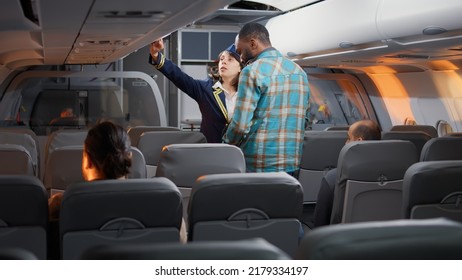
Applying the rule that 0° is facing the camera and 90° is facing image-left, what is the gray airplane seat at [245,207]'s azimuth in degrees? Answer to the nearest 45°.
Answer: approximately 180°

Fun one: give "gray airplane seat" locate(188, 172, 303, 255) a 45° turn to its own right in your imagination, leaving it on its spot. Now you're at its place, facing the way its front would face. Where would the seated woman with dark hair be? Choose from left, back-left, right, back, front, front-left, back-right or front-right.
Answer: back-left

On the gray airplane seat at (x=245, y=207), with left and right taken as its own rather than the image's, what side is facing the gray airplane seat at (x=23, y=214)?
left

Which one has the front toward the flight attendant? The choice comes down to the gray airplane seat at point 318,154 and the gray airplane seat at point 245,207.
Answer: the gray airplane seat at point 245,207

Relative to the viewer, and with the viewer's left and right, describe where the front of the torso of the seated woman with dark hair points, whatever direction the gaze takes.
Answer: facing away from the viewer and to the left of the viewer

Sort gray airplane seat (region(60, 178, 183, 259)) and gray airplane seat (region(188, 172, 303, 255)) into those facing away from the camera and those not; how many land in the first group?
2

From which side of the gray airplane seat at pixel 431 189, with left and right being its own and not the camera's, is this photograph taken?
back

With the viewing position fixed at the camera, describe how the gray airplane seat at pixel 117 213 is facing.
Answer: facing away from the viewer

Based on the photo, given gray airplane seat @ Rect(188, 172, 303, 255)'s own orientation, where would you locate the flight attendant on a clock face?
The flight attendant is roughly at 12 o'clock from the gray airplane seat.

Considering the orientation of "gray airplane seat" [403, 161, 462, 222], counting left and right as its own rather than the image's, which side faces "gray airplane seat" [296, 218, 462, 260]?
back

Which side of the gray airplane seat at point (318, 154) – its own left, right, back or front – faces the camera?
back

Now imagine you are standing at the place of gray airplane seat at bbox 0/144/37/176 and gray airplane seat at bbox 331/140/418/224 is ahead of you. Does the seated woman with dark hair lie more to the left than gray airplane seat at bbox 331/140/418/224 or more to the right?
right

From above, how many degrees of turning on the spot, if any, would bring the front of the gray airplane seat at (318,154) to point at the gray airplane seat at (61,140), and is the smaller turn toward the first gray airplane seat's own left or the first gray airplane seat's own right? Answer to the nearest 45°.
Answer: approximately 90° to the first gray airplane seat's own left

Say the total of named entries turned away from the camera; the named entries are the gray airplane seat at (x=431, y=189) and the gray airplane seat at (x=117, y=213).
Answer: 2

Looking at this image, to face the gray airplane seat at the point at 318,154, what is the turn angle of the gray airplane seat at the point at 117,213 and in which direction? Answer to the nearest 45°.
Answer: approximately 45° to its right
